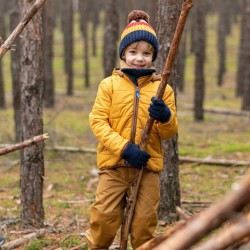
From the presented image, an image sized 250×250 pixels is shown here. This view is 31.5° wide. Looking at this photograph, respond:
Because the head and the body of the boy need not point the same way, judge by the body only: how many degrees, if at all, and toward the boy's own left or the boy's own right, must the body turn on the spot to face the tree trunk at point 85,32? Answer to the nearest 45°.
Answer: approximately 180°

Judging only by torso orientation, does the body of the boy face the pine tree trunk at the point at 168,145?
no

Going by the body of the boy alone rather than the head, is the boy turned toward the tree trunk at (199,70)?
no

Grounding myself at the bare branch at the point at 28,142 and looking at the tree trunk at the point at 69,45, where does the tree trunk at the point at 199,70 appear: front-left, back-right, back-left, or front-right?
front-right

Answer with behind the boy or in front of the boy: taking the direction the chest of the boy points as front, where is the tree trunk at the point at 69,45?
behind

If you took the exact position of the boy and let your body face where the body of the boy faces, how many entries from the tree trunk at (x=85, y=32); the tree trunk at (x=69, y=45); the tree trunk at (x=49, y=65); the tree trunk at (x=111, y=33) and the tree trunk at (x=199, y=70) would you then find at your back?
5

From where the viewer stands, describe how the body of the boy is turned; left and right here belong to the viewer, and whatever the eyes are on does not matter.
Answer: facing the viewer

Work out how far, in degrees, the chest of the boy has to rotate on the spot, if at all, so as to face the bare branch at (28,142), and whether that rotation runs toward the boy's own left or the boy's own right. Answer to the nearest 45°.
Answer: approximately 45° to the boy's own right

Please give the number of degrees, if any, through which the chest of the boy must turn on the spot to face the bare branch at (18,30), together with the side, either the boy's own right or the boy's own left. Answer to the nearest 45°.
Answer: approximately 45° to the boy's own right

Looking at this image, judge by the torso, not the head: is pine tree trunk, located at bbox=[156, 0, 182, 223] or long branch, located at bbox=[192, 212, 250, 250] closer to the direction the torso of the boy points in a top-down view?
the long branch

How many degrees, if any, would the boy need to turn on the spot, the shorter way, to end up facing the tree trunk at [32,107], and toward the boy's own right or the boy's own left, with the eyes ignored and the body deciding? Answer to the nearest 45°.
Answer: approximately 135° to the boy's own right

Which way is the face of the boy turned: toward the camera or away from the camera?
toward the camera

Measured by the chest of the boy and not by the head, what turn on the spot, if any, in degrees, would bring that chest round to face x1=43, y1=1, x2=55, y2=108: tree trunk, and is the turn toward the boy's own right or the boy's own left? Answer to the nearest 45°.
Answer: approximately 180°

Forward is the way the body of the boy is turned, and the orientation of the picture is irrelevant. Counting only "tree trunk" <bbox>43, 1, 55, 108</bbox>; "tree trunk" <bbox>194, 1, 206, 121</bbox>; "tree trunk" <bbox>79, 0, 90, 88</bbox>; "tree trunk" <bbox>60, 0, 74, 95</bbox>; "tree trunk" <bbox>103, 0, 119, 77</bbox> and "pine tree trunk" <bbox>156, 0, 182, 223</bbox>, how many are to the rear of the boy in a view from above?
6
